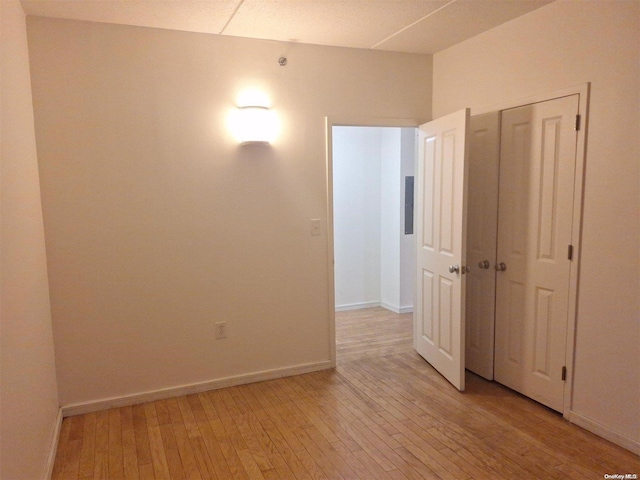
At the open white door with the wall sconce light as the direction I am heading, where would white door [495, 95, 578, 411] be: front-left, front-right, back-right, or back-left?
back-left

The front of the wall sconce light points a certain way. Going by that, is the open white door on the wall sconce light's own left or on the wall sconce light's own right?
on the wall sconce light's own left

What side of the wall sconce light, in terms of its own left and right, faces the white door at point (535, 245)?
left

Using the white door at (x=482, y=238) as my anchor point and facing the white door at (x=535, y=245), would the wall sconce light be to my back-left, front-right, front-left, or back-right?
back-right

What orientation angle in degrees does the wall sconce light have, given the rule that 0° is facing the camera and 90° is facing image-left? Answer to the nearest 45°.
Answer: approximately 0°

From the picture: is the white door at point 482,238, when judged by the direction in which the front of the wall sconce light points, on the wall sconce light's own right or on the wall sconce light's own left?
on the wall sconce light's own left
